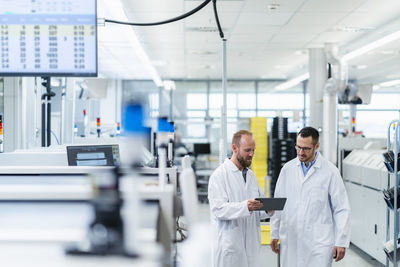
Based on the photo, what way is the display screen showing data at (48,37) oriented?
toward the camera

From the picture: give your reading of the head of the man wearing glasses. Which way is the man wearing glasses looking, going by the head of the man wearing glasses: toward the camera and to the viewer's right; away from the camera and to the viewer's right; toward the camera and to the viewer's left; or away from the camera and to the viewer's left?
toward the camera and to the viewer's left

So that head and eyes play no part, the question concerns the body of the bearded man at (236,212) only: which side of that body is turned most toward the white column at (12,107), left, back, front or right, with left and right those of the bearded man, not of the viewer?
back

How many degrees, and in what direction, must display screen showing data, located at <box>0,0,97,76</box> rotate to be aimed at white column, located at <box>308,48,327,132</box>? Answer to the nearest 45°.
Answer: approximately 135° to its left

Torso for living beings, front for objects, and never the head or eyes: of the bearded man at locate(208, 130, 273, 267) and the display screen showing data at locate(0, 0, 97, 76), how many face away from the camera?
0

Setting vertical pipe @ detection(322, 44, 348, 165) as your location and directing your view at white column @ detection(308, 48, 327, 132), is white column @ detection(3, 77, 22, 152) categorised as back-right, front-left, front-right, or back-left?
front-left

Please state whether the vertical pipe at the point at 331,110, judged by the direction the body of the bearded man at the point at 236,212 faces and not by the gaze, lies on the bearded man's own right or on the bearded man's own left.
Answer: on the bearded man's own left

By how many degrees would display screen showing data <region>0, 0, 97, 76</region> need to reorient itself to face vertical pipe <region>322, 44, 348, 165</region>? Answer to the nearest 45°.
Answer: approximately 135° to its left

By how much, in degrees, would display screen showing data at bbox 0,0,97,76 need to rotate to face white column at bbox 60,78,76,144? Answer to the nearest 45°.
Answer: approximately 180°

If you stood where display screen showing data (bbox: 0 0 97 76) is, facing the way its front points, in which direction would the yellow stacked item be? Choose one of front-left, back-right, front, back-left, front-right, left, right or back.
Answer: back-left

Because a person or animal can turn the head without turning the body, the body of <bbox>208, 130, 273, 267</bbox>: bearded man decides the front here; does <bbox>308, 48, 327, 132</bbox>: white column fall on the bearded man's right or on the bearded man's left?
on the bearded man's left

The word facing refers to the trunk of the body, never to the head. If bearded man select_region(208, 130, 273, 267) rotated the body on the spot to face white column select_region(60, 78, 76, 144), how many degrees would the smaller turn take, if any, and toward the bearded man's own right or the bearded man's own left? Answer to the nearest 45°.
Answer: approximately 180°
